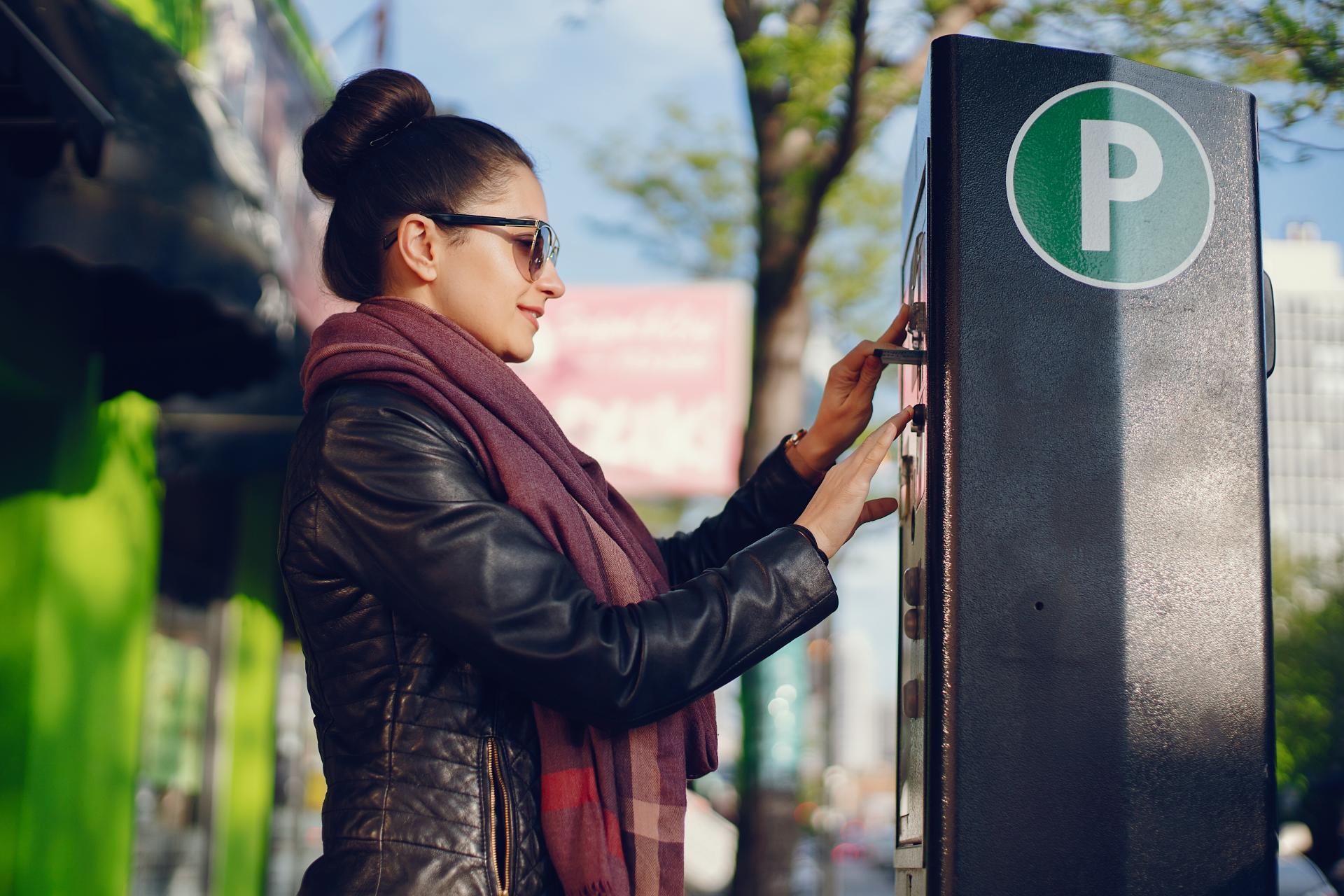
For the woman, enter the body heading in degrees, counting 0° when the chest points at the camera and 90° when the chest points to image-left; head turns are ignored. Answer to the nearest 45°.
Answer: approximately 270°

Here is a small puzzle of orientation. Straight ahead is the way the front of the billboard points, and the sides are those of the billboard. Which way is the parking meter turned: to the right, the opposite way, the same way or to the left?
to the right

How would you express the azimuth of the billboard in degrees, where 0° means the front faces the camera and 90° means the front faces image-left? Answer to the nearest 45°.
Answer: approximately 0°

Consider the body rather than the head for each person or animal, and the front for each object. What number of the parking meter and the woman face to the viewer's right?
1

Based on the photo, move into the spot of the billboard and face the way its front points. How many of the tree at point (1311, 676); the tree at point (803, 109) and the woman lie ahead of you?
2

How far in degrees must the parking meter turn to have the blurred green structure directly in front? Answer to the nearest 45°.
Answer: approximately 45° to its right

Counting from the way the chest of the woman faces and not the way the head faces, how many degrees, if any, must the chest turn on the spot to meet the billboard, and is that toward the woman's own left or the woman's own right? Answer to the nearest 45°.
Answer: approximately 90° to the woman's own left

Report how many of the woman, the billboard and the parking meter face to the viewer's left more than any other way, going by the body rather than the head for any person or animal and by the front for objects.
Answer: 1

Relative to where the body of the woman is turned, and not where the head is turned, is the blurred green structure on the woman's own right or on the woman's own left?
on the woman's own left

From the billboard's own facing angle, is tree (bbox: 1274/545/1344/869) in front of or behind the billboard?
behind

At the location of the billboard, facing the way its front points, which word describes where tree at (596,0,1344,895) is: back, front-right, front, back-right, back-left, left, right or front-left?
front

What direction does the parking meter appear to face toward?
to the viewer's left

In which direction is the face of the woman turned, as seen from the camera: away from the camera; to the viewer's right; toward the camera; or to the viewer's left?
to the viewer's right

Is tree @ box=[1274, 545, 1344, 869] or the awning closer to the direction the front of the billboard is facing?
the awning

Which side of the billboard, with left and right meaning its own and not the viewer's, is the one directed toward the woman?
front

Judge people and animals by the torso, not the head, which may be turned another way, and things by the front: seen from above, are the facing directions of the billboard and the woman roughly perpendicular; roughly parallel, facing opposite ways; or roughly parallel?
roughly perpendicular
